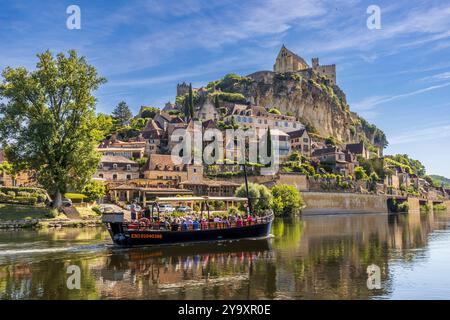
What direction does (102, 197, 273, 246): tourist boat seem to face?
to the viewer's right
